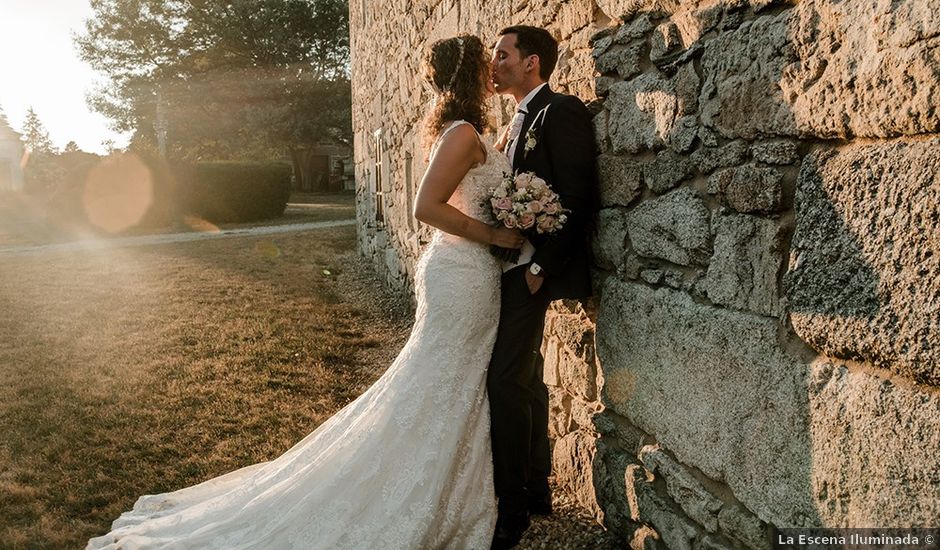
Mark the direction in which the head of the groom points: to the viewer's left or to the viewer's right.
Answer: to the viewer's left

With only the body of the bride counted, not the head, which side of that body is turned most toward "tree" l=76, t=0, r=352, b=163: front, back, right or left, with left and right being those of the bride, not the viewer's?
left

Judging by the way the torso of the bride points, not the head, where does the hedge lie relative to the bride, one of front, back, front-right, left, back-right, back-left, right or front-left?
left

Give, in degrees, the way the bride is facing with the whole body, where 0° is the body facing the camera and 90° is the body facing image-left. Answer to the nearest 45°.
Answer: approximately 270°
